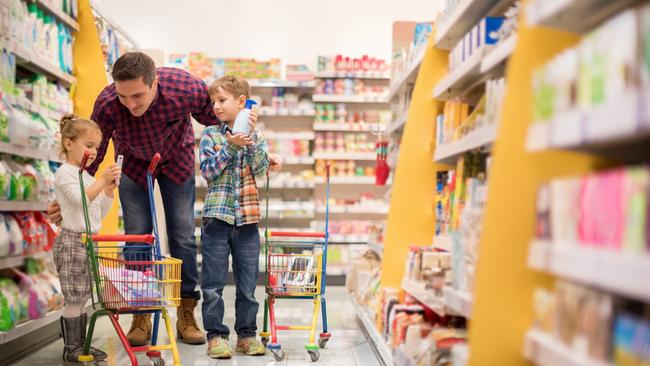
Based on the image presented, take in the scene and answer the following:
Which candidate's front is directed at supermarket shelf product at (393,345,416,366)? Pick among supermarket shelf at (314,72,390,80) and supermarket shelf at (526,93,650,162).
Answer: supermarket shelf at (314,72,390,80)

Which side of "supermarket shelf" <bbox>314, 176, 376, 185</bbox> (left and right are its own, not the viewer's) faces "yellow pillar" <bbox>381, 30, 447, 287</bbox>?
front

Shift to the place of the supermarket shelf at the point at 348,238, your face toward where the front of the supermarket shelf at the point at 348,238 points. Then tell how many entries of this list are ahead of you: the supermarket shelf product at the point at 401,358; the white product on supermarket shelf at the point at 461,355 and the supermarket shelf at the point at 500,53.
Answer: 3

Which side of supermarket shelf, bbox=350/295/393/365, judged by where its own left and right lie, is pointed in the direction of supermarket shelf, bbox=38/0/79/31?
front

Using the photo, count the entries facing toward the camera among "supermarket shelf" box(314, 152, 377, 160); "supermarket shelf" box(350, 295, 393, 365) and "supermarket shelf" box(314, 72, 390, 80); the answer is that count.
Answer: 2
